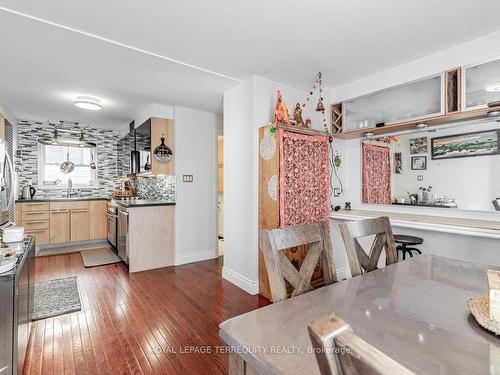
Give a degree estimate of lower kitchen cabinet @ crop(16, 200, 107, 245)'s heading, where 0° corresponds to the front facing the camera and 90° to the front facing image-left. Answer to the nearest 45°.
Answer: approximately 0°

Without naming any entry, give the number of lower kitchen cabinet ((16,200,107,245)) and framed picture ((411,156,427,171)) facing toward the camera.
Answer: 2

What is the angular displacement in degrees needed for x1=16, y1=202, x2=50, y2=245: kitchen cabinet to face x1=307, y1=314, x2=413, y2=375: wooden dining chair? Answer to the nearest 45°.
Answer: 0° — it already faces it
